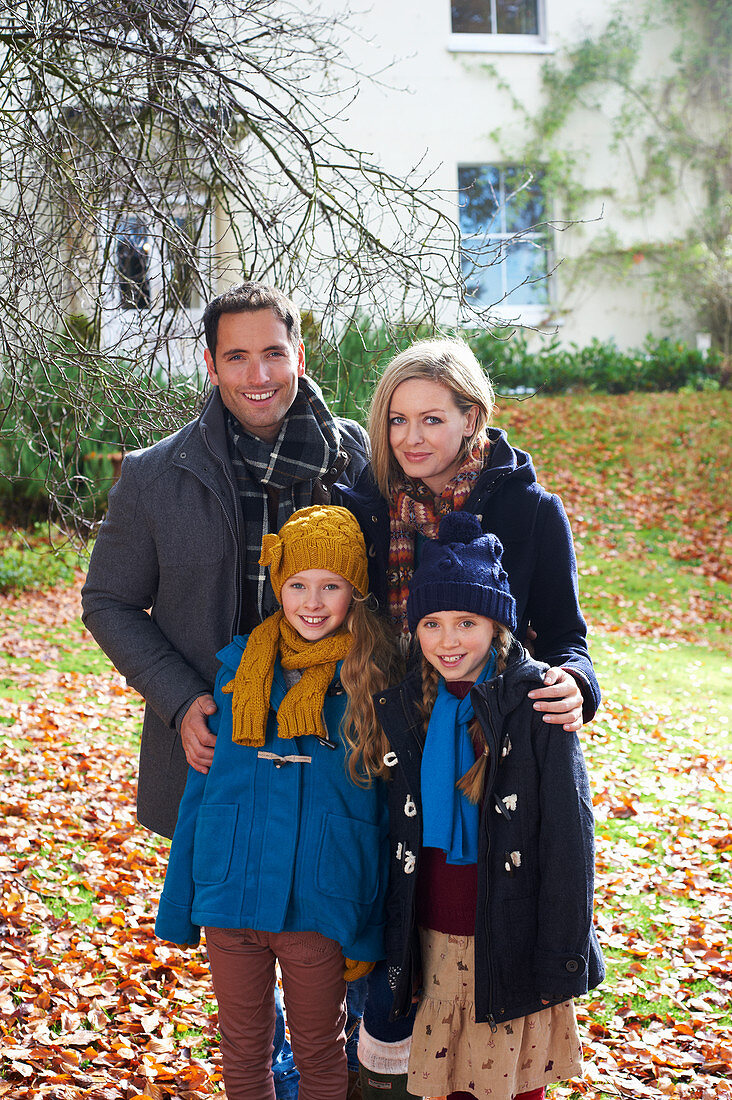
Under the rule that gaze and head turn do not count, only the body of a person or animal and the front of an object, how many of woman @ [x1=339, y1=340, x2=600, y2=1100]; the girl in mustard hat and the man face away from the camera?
0

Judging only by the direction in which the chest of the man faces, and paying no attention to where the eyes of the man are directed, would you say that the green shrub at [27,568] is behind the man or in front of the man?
behind

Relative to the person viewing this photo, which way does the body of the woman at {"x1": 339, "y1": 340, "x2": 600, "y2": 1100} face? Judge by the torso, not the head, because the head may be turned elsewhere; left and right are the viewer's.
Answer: facing the viewer and to the left of the viewer

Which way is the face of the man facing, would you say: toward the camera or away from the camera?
toward the camera

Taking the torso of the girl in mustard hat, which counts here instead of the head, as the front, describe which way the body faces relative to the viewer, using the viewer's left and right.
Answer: facing the viewer

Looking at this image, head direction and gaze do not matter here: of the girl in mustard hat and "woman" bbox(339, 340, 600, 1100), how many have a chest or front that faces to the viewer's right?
0

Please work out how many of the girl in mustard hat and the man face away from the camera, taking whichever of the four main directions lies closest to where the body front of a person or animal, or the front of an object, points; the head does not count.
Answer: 0

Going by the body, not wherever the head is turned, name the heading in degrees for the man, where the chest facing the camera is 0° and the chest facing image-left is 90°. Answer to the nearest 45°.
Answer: approximately 315°

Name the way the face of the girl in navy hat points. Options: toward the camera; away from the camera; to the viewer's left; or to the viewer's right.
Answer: toward the camera

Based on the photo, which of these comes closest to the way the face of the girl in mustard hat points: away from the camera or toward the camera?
toward the camera
